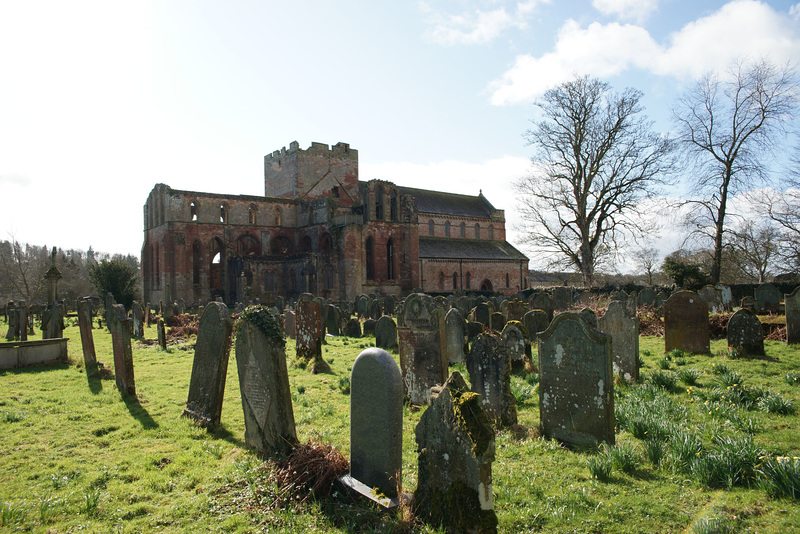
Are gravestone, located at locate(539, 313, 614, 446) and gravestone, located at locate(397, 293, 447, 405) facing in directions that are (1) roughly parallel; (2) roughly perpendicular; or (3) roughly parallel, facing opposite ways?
roughly parallel

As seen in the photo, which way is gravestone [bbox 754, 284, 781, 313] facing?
toward the camera

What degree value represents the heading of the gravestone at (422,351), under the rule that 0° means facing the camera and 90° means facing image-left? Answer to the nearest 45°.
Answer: approximately 45°

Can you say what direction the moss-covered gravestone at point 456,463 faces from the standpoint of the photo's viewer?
facing the viewer and to the left of the viewer

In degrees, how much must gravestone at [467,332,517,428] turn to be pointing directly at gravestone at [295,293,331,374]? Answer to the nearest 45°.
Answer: approximately 90° to its right

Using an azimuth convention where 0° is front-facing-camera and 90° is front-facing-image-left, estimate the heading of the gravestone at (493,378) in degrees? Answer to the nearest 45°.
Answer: approximately 45°

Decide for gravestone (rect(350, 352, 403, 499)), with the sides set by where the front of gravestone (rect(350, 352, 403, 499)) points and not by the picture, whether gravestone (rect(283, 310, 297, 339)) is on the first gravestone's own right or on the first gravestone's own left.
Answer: on the first gravestone's own right

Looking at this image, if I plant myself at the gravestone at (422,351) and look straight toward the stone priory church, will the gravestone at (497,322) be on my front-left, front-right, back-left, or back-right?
front-right

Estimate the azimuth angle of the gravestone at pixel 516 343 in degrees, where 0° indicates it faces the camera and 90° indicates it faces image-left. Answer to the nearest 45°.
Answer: approximately 45°

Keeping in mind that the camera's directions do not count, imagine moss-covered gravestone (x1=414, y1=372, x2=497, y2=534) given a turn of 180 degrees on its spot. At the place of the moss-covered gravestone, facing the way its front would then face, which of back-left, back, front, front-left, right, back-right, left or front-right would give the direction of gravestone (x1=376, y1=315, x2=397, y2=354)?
front-left

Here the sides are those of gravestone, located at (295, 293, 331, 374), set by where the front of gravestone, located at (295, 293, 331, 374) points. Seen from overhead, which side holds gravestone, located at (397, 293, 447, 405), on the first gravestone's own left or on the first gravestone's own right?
on the first gravestone's own left

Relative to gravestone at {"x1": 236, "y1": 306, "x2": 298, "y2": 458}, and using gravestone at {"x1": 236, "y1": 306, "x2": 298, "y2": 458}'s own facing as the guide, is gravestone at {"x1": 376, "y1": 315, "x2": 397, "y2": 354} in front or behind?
behind

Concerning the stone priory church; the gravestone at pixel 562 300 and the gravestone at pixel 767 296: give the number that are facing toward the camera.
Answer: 2

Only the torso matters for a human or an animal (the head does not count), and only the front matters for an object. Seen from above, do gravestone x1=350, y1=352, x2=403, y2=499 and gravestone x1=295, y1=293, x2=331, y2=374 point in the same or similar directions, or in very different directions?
same or similar directions

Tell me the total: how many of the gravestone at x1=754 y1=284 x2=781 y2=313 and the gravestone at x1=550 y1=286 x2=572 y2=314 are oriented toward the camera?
2

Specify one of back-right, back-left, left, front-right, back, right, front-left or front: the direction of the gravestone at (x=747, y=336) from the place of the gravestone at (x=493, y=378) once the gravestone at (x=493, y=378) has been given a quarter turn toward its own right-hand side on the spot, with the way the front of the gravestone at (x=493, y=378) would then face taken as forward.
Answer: right
